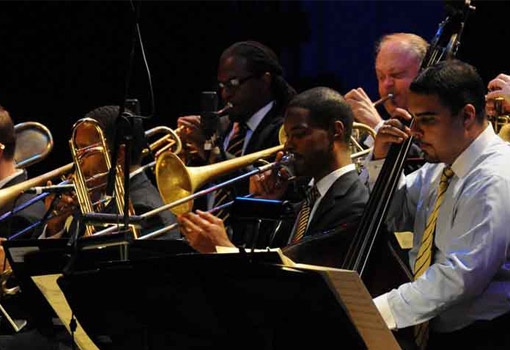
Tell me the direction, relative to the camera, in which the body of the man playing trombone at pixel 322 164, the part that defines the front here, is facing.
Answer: to the viewer's left

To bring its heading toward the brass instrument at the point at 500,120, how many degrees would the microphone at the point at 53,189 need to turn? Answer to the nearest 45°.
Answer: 0° — it already faces it

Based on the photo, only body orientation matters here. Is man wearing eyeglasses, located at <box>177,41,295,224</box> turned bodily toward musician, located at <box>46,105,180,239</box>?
yes

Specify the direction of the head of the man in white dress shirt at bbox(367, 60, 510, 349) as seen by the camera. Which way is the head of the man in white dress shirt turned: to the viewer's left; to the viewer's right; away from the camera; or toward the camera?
to the viewer's left

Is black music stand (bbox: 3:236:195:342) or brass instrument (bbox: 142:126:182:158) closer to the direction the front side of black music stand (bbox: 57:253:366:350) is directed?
the brass instrument

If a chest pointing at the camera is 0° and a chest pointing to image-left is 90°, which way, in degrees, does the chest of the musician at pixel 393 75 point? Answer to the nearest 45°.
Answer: approximately 45°

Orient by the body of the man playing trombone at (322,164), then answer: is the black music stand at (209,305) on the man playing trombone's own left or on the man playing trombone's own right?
on the man playing trombone's own left

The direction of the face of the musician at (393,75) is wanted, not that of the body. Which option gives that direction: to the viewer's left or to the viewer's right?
to the viewer's left

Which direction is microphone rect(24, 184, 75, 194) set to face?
to the viewer's right
